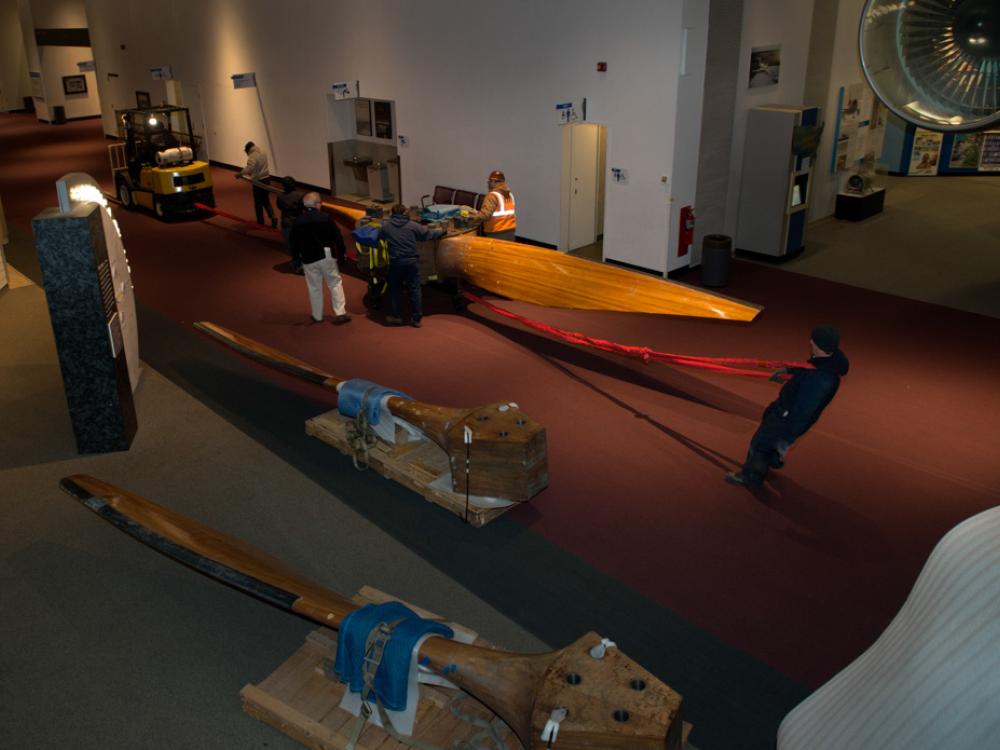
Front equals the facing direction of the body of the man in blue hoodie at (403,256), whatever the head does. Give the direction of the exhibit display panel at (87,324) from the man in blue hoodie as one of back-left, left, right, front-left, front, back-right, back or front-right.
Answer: back-left

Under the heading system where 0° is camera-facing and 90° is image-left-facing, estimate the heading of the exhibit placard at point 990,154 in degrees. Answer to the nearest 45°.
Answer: approximately 0°

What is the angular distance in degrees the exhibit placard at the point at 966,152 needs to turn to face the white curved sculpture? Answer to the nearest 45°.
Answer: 0° — it already faces it

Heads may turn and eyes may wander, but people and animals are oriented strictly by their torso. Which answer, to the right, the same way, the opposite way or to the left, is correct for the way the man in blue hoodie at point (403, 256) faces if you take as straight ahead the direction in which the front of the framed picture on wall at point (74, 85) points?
the opposite way

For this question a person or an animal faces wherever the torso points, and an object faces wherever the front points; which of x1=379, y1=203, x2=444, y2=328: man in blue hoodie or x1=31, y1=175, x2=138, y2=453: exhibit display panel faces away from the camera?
the man in blue hoodie

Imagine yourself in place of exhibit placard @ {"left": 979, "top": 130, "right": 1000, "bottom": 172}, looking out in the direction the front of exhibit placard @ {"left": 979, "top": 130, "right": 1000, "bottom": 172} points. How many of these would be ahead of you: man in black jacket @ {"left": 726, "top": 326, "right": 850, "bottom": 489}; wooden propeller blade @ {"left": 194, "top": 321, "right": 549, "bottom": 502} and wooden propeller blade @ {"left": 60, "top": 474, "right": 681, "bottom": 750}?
3

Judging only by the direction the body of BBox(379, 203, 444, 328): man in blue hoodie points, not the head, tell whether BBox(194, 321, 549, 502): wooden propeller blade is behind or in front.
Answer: behind

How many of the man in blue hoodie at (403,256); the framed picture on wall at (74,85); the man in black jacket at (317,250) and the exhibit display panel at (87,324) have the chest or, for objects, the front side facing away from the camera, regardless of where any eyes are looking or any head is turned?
2

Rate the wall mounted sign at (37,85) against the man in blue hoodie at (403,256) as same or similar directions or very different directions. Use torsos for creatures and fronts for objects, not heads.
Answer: very different directions

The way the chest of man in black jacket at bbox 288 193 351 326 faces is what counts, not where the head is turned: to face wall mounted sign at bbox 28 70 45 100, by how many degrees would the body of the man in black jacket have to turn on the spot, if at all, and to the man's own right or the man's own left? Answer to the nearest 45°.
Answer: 0° — they already face it

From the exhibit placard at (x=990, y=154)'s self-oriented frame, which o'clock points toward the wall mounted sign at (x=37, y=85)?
The wall mounted sign is roughly at 3 o'clock from the exhibit placard.
